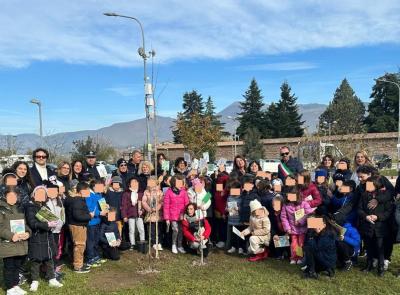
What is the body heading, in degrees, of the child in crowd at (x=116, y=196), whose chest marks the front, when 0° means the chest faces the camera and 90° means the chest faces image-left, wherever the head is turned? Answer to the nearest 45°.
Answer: approximately 0°

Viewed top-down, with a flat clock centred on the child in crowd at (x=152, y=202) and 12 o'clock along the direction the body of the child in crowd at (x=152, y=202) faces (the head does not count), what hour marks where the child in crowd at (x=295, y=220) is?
the child in crowd at (x=295, y=220) is roughly at 10 o'clock from the child in crowd at (x=152, y=202).

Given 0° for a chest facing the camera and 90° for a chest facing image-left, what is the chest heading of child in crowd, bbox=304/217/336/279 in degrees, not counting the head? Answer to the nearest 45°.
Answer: approximately 45°

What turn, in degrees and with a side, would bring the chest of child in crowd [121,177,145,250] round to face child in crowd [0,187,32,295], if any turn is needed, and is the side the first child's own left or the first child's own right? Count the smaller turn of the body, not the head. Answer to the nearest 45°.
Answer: approximately 45° to the first child's own right

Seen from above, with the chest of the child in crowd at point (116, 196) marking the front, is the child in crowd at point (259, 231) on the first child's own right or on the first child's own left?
on the first child's own left
